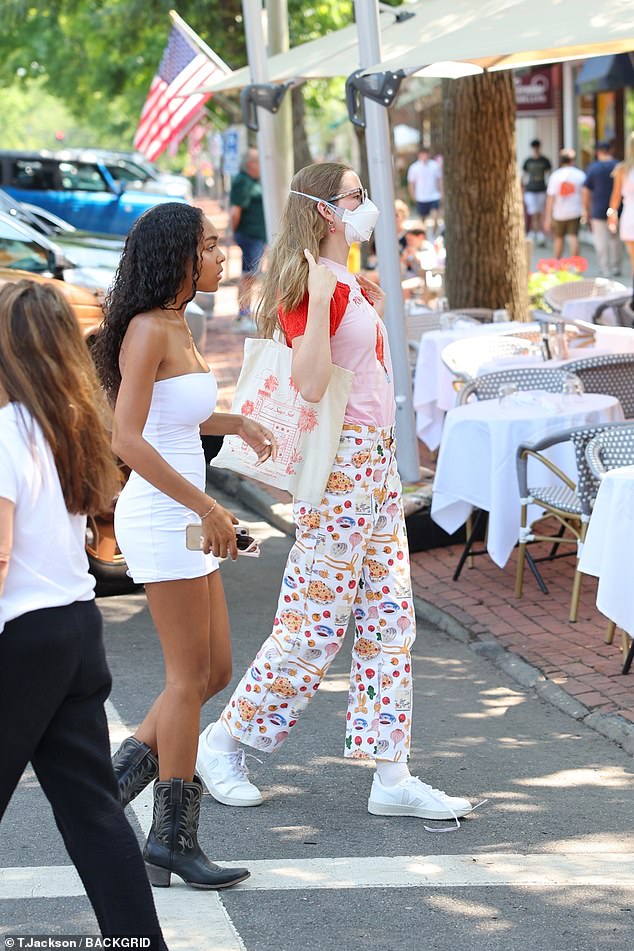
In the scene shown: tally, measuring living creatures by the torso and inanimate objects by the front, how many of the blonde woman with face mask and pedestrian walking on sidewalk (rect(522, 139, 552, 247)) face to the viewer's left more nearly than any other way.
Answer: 0

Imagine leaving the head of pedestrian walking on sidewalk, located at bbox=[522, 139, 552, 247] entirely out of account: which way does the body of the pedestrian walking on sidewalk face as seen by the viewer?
toward the camera

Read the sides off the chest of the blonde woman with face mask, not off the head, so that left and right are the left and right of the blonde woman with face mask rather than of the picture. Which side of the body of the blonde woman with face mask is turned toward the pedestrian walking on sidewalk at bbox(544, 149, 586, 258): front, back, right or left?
left

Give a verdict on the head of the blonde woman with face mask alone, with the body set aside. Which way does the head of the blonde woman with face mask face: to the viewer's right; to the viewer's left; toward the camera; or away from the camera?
to the viewer's right

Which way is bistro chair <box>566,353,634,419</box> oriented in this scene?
to the viewer's left

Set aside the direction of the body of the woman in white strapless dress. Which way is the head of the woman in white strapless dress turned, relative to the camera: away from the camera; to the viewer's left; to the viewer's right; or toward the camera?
to the viewer's right

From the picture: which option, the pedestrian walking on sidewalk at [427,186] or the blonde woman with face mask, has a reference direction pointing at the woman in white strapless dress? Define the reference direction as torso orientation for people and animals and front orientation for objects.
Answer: the pedestrian walking on sidewalk

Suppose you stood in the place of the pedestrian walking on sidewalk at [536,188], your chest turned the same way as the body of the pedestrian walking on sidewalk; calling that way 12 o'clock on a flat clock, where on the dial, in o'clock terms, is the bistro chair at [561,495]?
The bistro chair is roughly at 12 o'clock from the pedestrian walking on sidewalk.

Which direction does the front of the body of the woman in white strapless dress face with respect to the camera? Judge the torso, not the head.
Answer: to the viewer's right

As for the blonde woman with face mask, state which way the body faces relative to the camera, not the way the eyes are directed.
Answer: to the viewer's right
